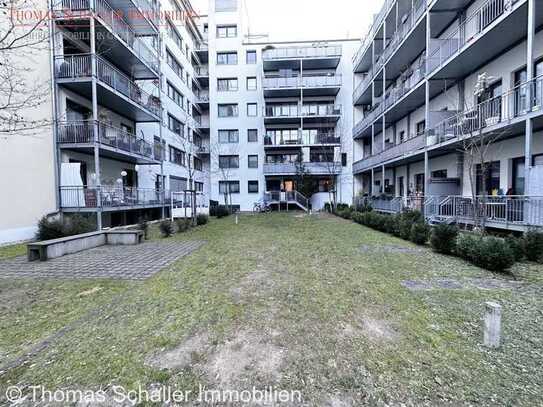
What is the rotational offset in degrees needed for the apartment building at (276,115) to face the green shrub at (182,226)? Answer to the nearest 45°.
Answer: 0° — it already faces it

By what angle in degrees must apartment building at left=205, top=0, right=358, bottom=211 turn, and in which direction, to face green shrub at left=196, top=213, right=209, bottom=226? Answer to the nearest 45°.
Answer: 0° — it already faces it

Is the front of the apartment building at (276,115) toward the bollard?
yes

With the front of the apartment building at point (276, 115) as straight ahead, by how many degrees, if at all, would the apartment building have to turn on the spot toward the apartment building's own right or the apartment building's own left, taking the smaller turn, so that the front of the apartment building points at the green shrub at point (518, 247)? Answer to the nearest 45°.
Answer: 0° — it already faces it

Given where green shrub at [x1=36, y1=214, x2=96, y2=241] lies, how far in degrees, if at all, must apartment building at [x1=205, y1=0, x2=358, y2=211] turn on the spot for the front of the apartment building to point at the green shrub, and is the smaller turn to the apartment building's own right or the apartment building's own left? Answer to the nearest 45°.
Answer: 0° — it already faces it

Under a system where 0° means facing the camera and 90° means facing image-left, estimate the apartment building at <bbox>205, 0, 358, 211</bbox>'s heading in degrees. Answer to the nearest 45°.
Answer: approximately 0°
